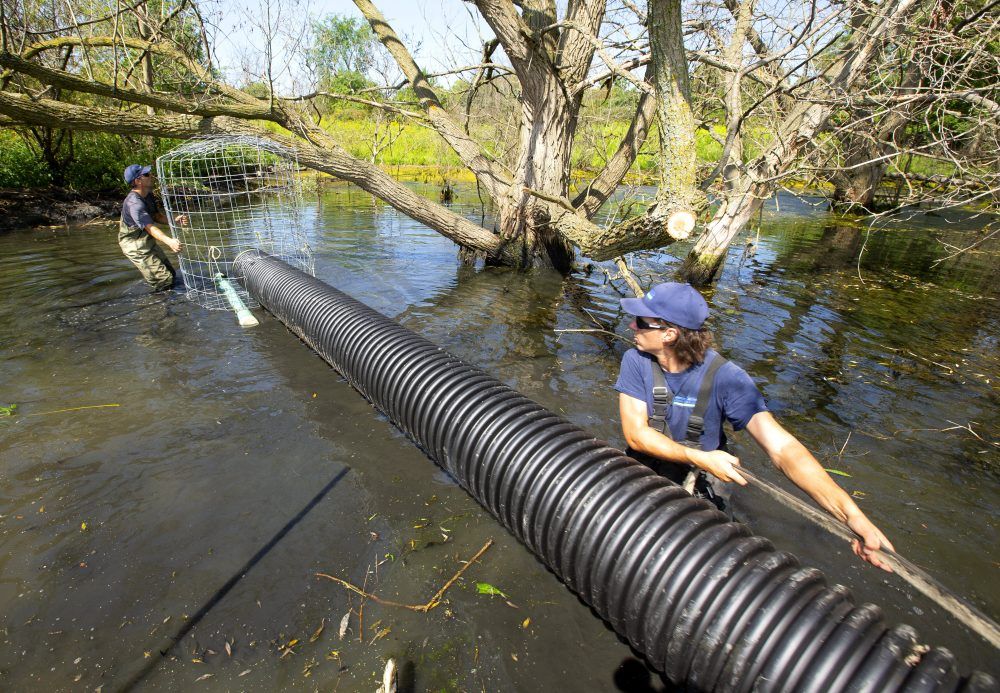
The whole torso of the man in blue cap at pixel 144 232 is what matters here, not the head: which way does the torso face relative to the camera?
to the viewer's right

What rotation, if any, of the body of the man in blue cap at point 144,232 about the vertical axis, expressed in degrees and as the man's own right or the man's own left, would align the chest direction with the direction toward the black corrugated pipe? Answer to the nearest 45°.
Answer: approximately 90° to the man's own right

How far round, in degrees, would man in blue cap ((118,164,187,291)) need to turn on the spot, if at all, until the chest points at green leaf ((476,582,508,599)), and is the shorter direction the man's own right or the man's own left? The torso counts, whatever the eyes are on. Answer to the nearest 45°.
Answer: approximately 90° to the man's own right

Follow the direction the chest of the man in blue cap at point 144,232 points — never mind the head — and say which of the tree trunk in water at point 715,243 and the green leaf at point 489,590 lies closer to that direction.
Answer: the tree trunk in water

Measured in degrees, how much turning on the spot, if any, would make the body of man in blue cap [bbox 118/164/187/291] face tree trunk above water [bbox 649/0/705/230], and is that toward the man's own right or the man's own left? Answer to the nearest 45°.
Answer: approximately 45° to the man's own right

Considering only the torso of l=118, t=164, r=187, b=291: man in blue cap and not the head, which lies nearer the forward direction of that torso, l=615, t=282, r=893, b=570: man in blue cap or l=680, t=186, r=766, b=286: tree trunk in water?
the tree trunk in water

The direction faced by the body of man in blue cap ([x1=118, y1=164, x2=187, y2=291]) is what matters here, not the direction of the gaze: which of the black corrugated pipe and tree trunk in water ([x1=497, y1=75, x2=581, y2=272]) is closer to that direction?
the tree trunk in water

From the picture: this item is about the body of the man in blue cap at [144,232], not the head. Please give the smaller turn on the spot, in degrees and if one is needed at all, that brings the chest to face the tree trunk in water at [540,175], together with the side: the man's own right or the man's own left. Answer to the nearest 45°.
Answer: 0° — they already face it
